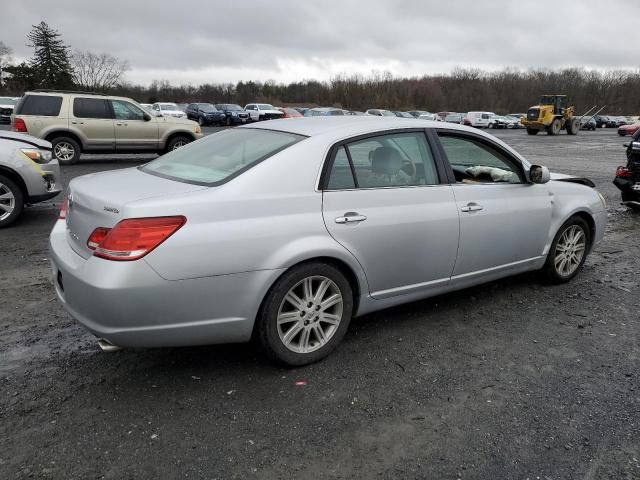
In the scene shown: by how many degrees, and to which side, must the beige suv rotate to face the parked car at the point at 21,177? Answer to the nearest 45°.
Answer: approximately 90° to its right

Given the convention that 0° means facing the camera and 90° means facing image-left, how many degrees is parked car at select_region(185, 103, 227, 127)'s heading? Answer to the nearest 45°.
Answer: approximately 315°

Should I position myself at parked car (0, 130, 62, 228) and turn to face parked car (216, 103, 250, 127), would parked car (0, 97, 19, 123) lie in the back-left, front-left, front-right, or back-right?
front-left

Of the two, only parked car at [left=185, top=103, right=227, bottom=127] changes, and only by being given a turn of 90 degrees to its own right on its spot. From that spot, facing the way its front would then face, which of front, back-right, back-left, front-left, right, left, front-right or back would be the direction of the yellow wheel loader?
back-left

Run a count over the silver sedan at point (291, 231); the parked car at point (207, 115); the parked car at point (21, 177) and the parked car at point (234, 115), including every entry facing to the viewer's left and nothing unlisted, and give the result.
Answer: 0

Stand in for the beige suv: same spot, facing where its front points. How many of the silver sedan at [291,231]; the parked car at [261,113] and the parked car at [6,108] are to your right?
1

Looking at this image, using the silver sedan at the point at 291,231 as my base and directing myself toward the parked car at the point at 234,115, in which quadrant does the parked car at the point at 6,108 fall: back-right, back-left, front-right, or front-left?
front-left

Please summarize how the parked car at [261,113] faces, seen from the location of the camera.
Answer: facing the viewer and to the right of the viewer

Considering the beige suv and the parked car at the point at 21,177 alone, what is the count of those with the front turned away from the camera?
0

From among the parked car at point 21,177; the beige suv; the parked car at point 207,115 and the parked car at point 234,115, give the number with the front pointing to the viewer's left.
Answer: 0

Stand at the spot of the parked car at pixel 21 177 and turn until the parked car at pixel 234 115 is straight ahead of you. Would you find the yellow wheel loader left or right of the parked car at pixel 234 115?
right

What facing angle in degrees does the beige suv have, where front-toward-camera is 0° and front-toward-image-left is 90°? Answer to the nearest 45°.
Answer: approximately 270°

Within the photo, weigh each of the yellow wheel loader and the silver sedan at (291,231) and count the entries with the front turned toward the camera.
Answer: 0

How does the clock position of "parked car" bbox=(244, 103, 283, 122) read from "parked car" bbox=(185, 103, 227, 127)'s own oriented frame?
"parked car" bbox=(244, 103, 283, 122) is roughly at 10 o'clock from "parked car" bbox=(185, 103, 227, 127).
